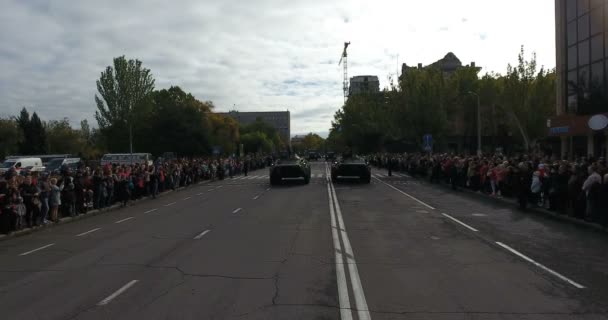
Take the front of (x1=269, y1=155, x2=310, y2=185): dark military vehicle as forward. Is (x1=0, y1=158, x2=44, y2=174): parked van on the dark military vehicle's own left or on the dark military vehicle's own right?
on the dark military vehicle's own right

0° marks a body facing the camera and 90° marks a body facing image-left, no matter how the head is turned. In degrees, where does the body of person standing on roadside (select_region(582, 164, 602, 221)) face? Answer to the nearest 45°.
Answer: approximately 90°

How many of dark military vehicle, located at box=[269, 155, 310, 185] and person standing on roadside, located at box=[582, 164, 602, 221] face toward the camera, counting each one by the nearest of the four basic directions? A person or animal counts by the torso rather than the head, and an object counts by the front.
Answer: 1

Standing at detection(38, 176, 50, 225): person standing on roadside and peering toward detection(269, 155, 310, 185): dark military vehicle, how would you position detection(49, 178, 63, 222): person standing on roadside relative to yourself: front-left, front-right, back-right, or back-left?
front-left

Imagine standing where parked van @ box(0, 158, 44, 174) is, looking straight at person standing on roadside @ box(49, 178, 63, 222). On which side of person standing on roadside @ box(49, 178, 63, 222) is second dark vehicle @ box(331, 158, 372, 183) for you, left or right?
left

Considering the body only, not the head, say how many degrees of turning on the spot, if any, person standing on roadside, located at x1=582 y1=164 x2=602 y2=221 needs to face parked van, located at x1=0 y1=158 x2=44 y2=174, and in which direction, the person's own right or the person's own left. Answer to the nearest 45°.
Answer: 0° — they already face it

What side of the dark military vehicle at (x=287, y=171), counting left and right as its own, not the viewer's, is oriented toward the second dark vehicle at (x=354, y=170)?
left

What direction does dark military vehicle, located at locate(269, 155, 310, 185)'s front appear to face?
toward the camera

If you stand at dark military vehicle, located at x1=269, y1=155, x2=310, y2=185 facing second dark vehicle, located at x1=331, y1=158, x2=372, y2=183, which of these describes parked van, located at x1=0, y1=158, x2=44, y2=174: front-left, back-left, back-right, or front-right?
back-left

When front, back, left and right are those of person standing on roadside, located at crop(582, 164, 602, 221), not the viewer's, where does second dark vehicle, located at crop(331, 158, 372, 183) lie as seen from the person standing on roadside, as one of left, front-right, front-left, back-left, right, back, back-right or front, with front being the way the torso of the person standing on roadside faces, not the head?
front-right
